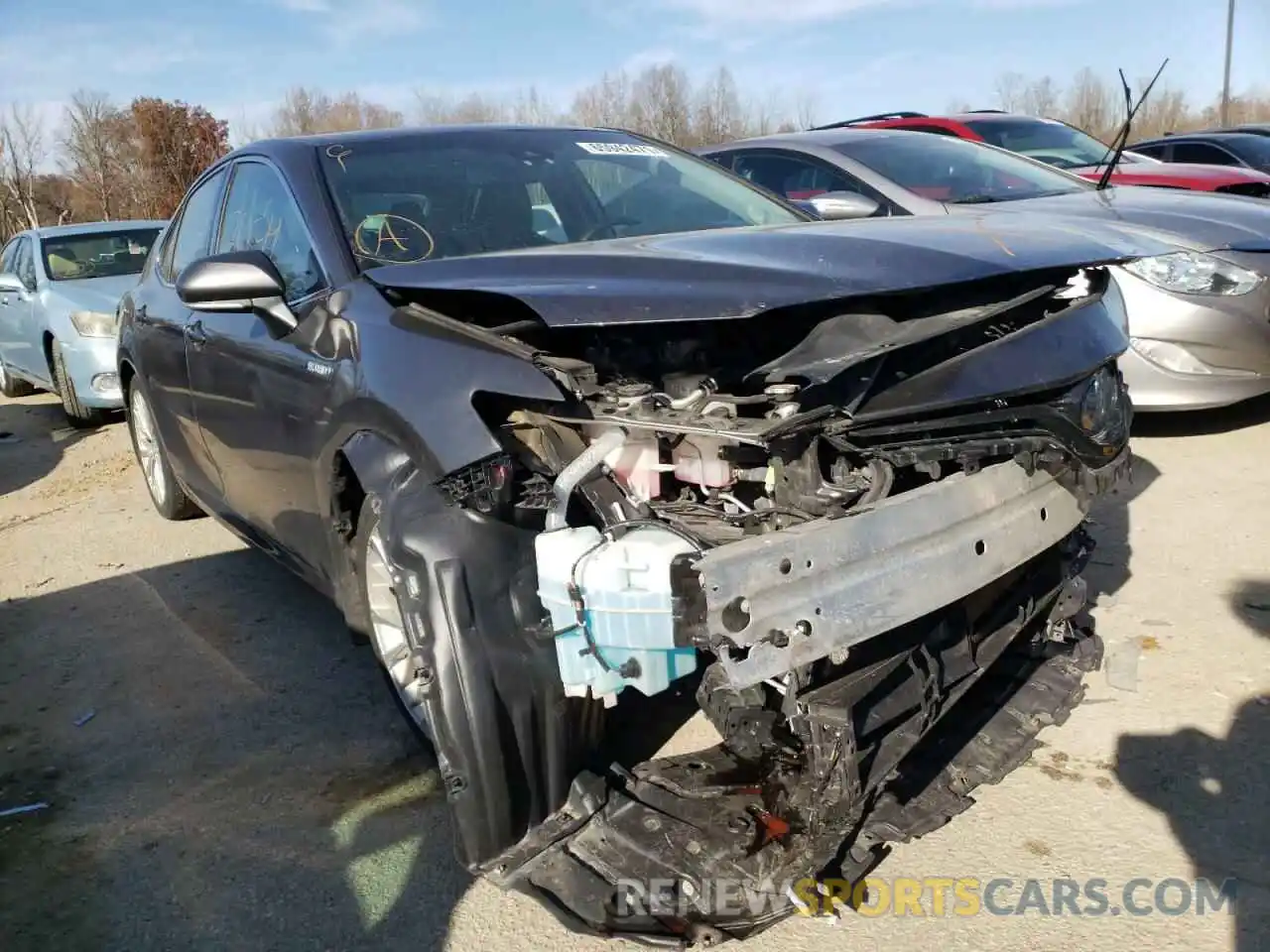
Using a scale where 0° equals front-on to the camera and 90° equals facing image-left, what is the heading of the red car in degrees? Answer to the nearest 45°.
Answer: approximately 315°

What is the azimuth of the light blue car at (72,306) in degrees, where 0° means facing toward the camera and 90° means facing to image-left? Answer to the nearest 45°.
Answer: approximately 315°

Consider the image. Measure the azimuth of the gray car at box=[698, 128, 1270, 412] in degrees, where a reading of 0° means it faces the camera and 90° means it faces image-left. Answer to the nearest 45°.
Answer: approximately 315°

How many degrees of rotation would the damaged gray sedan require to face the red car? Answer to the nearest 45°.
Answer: approximately 90° to its left

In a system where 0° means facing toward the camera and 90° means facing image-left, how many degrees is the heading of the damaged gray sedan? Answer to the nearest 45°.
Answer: approximately 315°

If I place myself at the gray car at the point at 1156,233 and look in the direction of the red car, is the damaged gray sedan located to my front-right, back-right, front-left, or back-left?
back-left

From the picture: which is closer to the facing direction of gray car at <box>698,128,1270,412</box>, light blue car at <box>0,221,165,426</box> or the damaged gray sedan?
the damaged gray sedan
